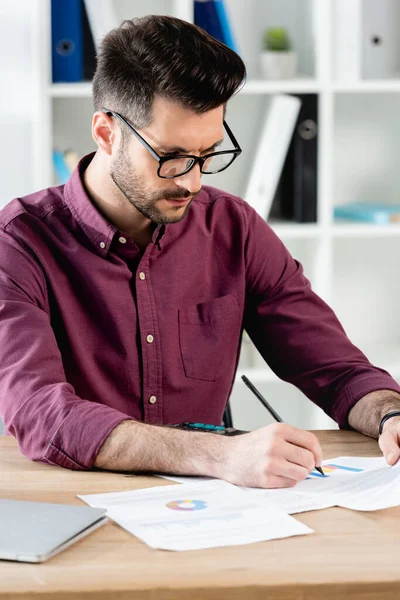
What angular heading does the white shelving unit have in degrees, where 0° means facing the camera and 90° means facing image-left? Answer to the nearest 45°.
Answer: approximately 0°

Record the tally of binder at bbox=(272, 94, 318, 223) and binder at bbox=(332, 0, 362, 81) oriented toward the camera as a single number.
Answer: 2

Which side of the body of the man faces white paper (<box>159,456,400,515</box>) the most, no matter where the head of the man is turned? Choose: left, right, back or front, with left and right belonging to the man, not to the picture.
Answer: front

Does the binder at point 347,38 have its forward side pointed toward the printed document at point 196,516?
yes

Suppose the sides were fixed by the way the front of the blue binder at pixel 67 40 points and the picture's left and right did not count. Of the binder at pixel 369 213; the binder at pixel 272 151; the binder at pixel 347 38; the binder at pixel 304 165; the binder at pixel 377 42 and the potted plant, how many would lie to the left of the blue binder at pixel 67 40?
6

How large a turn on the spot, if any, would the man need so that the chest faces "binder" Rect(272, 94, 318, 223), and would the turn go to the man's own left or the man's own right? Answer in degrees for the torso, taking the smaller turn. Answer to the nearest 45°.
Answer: approximately 135° to the man's own left

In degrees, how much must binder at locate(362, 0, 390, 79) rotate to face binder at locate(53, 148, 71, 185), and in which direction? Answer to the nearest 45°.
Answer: approximately 90° to its right

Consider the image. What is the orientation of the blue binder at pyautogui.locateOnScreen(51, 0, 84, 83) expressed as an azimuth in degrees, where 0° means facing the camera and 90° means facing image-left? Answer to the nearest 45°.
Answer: approximately 0°

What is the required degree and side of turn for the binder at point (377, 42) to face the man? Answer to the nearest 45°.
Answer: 0° — it already faces them

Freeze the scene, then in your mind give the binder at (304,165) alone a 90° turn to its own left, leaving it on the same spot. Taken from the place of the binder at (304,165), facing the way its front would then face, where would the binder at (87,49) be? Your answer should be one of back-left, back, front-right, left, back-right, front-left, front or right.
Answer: back
